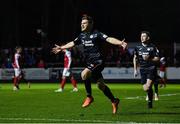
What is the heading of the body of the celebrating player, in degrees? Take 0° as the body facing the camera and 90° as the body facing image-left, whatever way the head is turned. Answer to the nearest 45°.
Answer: approximately 45°

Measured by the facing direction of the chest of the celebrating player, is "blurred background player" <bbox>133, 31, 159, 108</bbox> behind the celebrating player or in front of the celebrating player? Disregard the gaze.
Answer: behind

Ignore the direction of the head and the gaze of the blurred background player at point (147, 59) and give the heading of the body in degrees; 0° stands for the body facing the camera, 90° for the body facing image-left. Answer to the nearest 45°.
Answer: approximately 45°

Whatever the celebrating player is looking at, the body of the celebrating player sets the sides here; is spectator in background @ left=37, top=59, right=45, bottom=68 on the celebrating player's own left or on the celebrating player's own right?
on the celebrating player's own right
